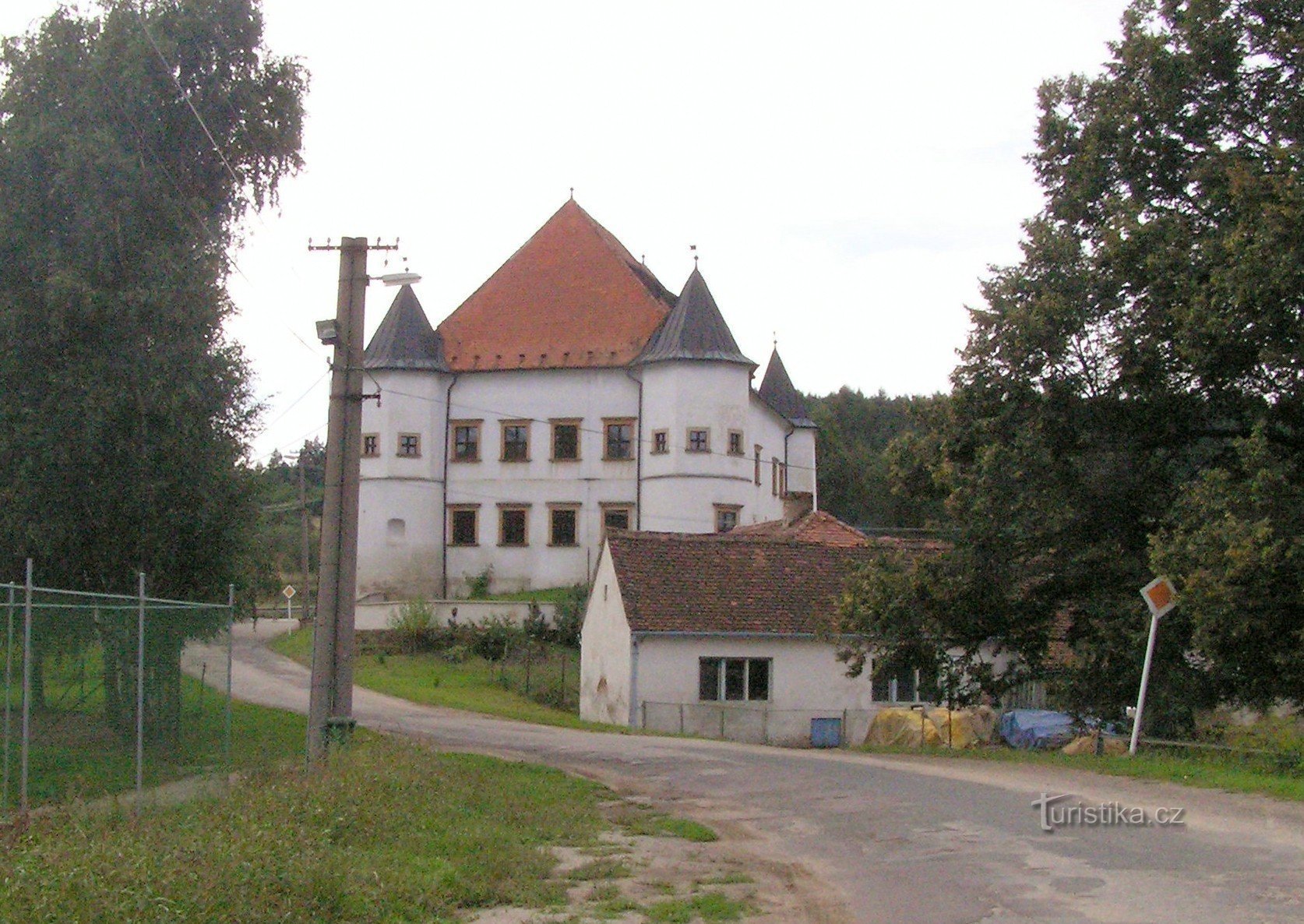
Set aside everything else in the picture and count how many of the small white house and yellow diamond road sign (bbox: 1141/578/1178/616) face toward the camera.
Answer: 2

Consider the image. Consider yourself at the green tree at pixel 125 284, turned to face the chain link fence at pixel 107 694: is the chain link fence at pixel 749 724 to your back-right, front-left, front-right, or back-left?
back-left

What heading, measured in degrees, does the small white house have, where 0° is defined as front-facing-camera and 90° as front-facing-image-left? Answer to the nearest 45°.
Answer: approximately 0°
